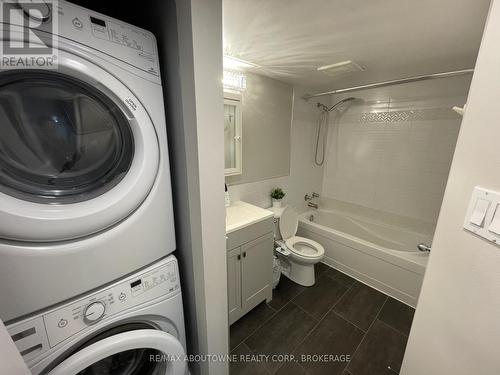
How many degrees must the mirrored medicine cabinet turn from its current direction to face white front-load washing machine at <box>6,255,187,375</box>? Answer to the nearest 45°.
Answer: approximately 45° to its right

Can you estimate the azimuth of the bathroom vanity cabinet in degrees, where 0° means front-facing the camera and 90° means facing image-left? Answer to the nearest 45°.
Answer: approximately 315°

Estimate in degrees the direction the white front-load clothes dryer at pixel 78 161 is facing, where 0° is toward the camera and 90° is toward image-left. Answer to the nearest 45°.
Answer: approximately 315°

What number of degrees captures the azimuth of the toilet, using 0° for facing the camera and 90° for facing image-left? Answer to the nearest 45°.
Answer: approximately 315°

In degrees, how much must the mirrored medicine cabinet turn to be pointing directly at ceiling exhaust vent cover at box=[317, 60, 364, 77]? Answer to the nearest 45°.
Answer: approximately 45° to its left

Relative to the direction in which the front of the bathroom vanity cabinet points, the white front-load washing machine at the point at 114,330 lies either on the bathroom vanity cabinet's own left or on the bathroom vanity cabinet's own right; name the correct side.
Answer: on the bathroom vanity cabinet's own right

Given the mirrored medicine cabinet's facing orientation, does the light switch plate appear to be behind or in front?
in front

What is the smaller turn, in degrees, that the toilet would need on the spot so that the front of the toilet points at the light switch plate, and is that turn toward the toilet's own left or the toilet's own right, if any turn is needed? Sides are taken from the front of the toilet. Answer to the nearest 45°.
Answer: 0° — it already faces it

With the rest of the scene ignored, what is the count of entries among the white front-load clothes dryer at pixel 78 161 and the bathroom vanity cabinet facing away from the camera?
0

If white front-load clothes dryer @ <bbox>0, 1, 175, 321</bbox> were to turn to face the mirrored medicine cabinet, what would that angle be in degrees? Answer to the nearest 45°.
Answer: approximately 90° to its left
